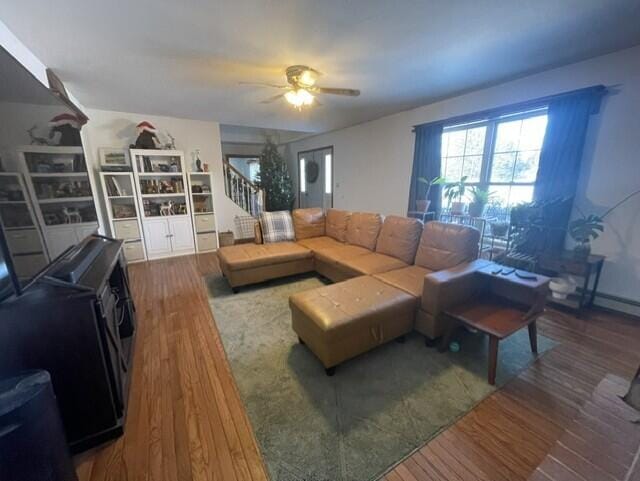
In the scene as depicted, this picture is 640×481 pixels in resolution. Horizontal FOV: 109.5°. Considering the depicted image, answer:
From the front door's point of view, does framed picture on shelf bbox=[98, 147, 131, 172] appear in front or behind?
in front

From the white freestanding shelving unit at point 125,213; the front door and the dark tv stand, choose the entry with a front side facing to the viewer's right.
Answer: the dark tv stand

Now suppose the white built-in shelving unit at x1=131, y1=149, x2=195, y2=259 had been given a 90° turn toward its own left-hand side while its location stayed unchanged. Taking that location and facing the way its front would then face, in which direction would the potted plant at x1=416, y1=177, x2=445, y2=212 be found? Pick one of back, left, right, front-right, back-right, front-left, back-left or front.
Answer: front-right

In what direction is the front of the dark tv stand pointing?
to the viewer's right

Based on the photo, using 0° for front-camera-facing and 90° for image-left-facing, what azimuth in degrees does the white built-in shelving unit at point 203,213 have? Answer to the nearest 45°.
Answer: approximately 0°

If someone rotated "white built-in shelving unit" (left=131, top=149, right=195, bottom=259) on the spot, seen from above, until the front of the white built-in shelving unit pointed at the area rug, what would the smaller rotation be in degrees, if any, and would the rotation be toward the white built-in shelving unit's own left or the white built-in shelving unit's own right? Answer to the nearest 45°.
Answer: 0° — it already faces it

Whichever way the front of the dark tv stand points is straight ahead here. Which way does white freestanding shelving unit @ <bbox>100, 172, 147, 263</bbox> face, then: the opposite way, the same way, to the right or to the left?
to the right

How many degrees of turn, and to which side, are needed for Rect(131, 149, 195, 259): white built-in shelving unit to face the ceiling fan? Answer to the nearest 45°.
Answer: approximately 45° to its left

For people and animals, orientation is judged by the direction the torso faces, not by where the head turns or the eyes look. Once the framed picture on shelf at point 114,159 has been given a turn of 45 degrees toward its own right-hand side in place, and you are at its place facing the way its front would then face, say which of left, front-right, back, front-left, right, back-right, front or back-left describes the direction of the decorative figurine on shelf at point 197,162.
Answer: back-left

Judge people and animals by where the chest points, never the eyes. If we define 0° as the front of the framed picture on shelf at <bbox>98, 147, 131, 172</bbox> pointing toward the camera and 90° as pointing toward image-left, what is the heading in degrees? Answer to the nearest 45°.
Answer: approximately 0°

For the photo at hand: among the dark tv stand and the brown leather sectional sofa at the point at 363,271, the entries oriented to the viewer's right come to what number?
1
